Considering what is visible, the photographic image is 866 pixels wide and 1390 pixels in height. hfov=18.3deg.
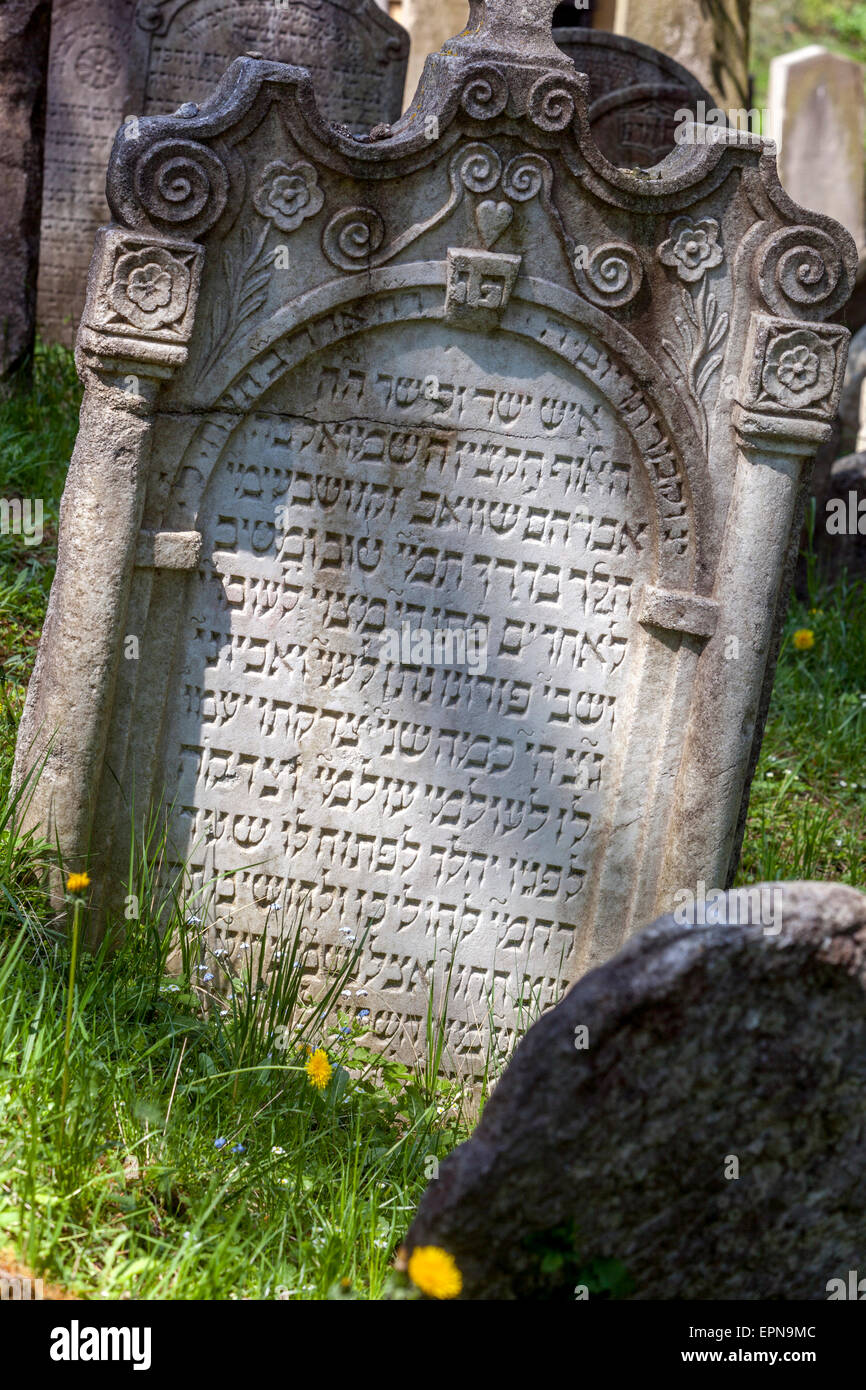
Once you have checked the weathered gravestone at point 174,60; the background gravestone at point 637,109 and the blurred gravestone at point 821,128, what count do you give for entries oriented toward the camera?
3

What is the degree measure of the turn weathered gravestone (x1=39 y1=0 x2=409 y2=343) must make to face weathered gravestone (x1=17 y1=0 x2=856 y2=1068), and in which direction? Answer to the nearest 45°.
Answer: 0° — it already faces it

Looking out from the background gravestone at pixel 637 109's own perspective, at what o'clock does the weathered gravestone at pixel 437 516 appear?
The weathered gravestone is roughly at 12 o'clock from the background gravestone.

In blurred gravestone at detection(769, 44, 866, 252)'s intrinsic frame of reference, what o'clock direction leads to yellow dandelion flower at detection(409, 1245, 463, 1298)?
The yellow dandelion flower is roughly at 12 o'clock from the blurred gravestone.

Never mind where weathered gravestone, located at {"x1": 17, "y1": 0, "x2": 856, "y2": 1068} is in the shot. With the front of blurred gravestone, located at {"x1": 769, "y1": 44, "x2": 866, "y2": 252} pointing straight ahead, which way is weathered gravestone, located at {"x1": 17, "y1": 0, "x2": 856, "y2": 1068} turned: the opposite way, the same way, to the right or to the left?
the same way

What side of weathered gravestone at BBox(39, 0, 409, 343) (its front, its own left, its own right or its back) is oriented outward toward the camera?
front

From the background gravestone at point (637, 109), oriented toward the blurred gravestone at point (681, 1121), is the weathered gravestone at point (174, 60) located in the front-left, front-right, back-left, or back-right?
front-right

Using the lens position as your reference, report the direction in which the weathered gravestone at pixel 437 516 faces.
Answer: facing the viewer

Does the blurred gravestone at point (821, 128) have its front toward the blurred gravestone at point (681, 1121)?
yes

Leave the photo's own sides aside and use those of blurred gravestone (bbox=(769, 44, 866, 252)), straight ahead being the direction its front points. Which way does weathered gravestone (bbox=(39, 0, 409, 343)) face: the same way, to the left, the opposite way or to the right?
the same way

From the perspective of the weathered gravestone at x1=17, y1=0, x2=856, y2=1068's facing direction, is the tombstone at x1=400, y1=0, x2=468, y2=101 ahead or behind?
behind
